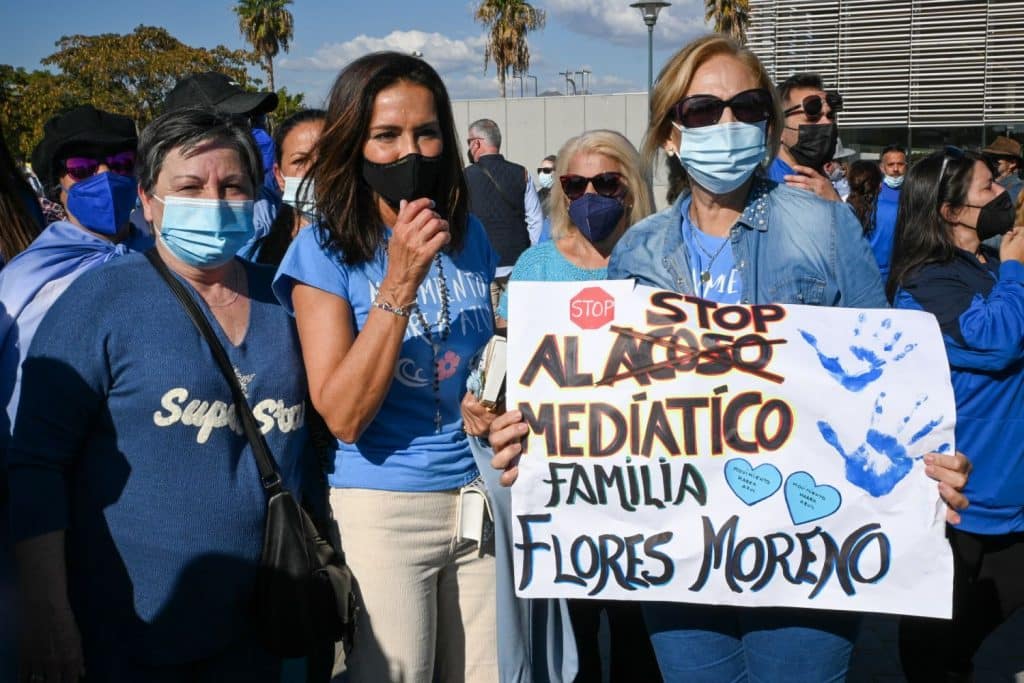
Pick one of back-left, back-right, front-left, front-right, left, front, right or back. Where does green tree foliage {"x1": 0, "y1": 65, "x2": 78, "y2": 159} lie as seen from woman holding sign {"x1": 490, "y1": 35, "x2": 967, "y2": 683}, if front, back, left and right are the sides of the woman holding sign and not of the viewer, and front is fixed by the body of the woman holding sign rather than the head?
back-right

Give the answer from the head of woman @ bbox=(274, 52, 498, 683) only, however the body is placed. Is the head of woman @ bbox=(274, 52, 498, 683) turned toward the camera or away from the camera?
toward the camera

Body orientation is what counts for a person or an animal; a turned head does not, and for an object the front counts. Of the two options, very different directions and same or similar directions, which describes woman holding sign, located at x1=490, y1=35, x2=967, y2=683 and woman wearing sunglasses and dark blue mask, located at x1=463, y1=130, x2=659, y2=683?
same or similar directions

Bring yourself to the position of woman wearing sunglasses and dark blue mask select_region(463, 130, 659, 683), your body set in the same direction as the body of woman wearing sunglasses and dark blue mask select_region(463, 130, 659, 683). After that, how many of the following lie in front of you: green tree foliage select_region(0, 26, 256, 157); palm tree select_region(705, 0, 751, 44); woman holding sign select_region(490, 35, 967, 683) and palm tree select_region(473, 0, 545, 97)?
1

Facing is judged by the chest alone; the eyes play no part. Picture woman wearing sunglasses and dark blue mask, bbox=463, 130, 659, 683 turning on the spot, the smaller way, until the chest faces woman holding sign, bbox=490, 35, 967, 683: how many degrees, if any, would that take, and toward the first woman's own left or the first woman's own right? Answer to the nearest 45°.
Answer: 0° — they already face them

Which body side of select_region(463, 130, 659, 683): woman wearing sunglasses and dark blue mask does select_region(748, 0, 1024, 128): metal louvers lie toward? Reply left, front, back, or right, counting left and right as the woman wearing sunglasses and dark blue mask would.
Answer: back

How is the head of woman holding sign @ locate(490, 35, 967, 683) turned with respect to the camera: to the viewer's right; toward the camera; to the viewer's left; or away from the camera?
toward the camera

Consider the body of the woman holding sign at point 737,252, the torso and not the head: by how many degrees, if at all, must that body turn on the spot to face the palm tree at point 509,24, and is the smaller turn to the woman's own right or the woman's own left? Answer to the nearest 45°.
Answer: approximately 180°

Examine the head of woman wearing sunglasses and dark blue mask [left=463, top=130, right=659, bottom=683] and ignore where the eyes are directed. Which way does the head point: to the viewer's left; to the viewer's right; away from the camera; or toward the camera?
toward the camera

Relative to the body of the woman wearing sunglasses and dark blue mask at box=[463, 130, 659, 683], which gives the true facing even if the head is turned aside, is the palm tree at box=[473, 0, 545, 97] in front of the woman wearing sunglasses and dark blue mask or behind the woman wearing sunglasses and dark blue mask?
behind

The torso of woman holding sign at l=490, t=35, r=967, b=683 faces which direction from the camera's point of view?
toward the camera

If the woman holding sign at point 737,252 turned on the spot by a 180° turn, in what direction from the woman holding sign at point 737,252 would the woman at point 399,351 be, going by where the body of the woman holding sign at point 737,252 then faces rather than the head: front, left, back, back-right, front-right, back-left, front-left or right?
left

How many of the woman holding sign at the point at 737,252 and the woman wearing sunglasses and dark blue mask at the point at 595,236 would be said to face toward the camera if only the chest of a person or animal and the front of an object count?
2

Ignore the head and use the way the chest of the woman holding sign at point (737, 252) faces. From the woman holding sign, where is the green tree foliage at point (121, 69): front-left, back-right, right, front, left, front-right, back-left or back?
back-right
